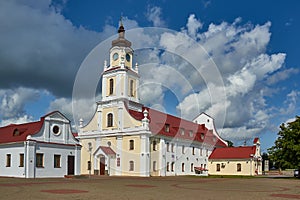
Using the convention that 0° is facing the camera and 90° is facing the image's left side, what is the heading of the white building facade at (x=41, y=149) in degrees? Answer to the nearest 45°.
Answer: approximately 315°

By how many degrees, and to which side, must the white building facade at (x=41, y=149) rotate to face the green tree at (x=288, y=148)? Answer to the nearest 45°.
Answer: approximately 45° to its left
